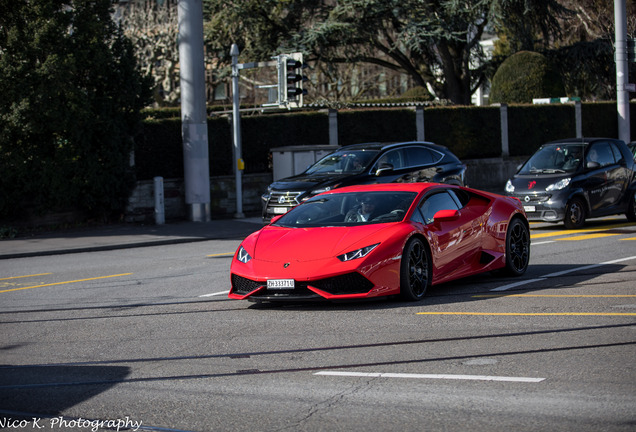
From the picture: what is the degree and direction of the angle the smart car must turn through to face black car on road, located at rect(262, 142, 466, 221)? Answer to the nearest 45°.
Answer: approximately 45° to its right

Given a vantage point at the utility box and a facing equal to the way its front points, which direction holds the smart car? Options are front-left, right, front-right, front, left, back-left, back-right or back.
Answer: front-left

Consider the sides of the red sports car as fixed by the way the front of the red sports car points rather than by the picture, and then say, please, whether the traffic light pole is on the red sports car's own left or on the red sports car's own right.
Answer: on the red sports car's own right

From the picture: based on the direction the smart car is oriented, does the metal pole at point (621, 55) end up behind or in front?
behind

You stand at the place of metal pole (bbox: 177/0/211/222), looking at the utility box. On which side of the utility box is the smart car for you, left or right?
right

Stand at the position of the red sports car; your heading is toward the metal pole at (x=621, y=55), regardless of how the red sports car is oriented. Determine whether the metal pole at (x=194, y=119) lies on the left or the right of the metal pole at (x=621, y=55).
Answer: left

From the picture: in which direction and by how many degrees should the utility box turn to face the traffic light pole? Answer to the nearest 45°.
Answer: approximately 90° to its right

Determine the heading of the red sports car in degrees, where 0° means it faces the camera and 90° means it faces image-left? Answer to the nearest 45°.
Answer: approximately 45°
